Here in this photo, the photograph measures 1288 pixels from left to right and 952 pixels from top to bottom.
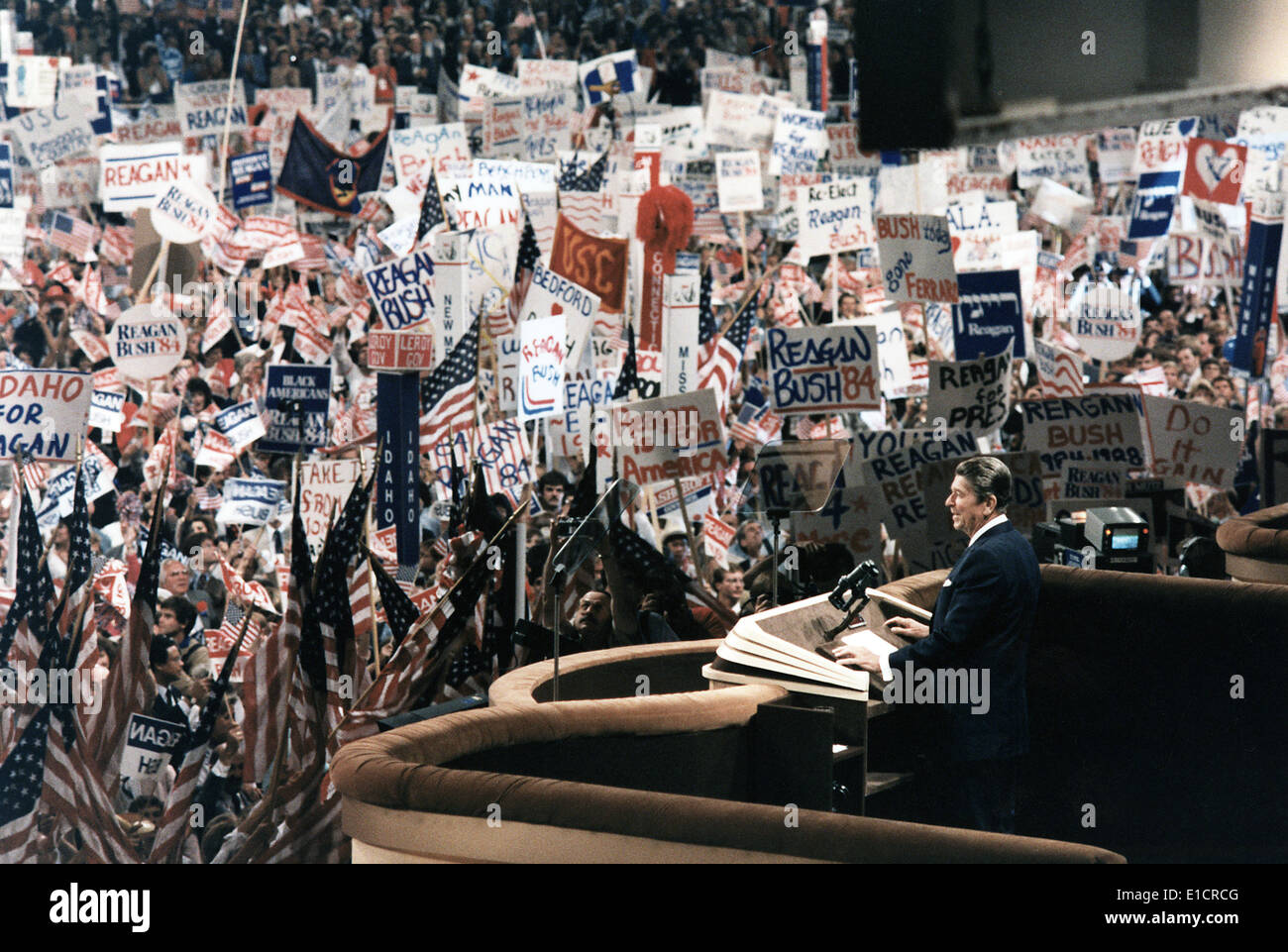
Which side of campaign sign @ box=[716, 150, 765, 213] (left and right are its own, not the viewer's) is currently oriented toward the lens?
front

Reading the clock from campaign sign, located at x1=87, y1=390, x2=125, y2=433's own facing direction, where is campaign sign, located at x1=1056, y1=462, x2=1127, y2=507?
campaign sign, located at x1=1056, y1=462, x2=1127, y2=507 is roughly at 10 o'clock from campaign sign, located at x1=87, y1=390, x2=125, y2=433.

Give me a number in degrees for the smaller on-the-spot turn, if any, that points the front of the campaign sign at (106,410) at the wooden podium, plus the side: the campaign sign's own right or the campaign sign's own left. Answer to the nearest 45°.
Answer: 0° — it already faces it

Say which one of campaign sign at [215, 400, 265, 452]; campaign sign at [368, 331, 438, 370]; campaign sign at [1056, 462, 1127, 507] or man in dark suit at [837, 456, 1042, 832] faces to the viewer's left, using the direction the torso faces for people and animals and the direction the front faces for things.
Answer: the man in dark suit

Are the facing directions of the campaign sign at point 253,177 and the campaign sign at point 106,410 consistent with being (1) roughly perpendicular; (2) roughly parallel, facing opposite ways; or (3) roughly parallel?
roughly parallel

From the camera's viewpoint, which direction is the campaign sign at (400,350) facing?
toward the camera

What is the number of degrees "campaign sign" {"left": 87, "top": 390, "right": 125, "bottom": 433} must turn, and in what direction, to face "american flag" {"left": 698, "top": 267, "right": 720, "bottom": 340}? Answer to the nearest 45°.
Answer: approximately 90° to its left

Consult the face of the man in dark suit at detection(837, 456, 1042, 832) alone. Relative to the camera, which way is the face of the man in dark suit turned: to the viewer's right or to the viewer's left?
to the viewer's left

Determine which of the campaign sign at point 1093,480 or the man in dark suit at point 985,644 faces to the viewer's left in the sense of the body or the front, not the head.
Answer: the man in dark suit

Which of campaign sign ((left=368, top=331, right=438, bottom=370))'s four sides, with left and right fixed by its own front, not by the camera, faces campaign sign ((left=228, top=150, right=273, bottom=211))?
back

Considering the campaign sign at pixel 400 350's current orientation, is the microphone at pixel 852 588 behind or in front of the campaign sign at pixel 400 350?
in front

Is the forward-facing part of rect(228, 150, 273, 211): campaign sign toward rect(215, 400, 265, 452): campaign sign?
yes

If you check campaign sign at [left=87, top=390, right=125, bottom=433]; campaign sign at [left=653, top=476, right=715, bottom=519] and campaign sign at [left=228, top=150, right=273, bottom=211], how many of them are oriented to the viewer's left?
0

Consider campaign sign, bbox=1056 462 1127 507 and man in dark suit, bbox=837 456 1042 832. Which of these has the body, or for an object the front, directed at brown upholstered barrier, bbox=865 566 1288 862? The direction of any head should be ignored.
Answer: the campaign sign

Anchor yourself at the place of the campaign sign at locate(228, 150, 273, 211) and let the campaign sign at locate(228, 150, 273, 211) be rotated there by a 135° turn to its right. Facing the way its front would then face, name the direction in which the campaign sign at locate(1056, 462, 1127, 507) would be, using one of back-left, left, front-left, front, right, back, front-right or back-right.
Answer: back

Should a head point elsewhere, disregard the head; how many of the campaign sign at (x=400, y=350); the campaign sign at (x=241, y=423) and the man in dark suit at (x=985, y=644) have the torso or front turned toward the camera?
2

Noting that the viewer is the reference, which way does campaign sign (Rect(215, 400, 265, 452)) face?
facing the viewer
